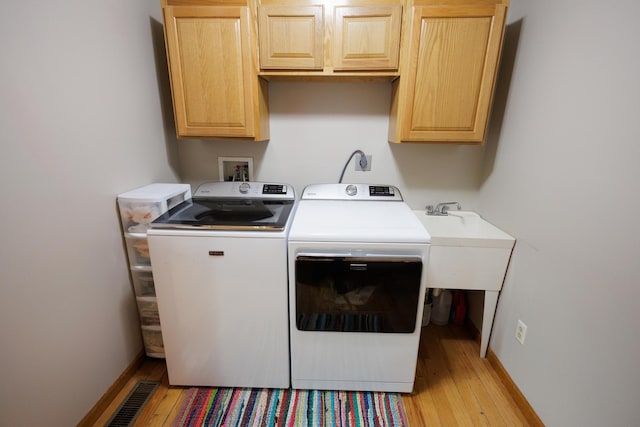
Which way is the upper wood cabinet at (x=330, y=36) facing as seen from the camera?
toward the camera

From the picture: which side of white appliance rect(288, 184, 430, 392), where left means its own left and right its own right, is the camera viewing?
front

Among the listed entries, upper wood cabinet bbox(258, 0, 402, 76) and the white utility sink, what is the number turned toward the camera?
2

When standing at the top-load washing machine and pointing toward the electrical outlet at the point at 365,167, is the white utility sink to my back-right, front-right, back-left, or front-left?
front-right

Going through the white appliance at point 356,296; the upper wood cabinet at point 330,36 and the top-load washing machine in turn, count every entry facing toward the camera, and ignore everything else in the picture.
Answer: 3

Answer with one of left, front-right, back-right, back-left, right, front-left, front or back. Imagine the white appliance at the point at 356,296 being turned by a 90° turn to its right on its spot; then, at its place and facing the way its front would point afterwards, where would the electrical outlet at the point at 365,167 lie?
right

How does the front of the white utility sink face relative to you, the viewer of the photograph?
facing the viewer

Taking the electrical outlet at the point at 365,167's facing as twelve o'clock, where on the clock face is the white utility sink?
The white utility sink is roughly at 10 o'clock from the electrical outlet.

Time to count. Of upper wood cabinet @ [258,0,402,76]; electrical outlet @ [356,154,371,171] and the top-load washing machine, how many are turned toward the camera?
3

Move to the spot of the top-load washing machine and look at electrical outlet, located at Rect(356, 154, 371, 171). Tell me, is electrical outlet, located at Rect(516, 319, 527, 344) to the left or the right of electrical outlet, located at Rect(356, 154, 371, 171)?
right
